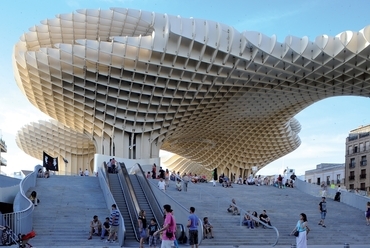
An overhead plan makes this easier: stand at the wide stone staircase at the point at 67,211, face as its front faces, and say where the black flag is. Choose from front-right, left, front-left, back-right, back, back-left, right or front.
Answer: back

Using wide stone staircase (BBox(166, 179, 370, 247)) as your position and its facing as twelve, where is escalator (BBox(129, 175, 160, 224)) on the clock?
The escalator is roughly at 2 o'clock from the wide stone staircase.

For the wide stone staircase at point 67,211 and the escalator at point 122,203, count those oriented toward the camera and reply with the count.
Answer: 2

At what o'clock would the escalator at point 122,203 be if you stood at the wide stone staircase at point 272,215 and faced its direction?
The escalator is roughly at 2 o'clock from the wide stone staircase.

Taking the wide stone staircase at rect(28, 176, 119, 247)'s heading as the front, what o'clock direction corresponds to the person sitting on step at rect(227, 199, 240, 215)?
The person sitting on step is roughly at 9 o'clock from the wide stone staircase.

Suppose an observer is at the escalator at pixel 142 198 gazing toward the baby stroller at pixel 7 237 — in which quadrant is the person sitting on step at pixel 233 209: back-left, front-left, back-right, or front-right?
back-left

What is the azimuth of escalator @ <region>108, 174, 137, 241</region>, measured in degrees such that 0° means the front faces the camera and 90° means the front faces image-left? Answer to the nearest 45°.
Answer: approximately 0°
